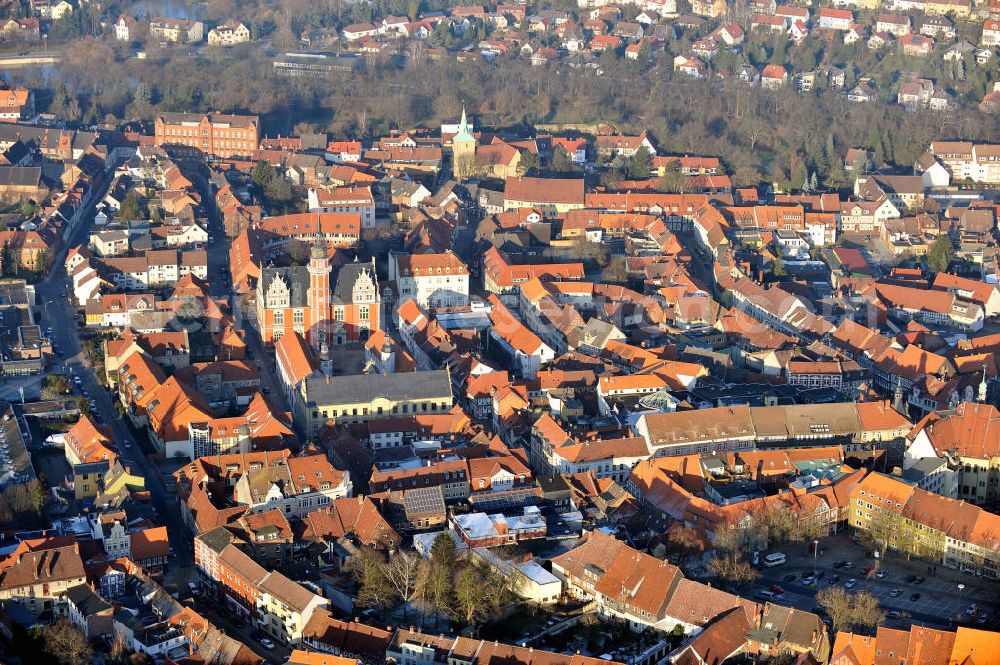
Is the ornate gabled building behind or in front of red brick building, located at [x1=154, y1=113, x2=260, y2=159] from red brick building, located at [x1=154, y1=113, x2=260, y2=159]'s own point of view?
in front

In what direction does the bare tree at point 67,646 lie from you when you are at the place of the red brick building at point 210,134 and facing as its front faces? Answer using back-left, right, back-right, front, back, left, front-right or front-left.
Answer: front

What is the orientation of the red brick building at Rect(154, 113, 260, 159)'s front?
toward the camera

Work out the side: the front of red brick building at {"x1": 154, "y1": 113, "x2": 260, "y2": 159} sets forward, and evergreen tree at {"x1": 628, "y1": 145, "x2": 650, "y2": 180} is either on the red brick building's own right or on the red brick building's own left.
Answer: on the red brick building's own left

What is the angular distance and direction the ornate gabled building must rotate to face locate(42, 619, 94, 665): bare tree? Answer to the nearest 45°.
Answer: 0° — it already faces it

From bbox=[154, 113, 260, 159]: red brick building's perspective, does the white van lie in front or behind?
in front

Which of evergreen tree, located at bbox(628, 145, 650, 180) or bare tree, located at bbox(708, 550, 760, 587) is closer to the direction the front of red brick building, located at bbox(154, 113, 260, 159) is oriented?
the bare tree

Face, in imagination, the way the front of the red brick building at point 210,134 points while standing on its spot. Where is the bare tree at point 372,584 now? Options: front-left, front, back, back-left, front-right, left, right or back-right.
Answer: front

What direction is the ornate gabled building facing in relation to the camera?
toward the camera

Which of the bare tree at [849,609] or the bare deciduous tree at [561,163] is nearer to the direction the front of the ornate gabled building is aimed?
the bare tree

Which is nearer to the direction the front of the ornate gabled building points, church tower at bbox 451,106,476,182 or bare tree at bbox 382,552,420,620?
the bare tree

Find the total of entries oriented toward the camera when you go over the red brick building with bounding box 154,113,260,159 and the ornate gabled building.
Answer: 2

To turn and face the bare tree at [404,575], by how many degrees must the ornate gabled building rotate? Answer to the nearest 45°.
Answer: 0° — it already faces it

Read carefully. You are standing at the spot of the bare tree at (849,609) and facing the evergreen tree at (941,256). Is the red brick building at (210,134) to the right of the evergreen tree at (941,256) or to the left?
left

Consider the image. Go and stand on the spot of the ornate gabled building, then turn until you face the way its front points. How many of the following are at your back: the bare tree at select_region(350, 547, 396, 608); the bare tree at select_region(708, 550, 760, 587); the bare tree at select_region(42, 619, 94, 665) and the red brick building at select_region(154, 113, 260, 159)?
1

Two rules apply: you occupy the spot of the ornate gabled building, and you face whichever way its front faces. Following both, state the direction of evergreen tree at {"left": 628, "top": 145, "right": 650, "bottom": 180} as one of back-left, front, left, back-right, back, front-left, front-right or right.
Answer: back-left
